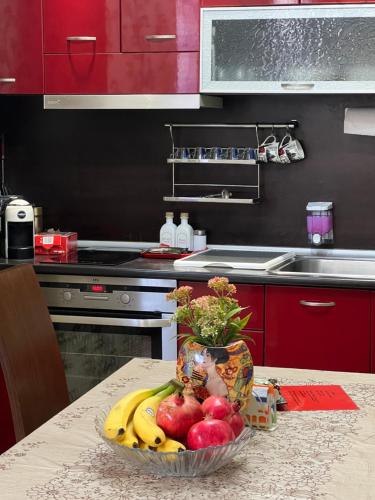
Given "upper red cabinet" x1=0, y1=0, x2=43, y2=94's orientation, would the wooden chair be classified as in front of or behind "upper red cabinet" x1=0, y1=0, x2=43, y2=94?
in front

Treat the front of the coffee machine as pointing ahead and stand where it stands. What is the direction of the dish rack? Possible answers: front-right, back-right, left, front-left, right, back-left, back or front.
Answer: left

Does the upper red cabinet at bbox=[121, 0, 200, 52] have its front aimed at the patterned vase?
yes

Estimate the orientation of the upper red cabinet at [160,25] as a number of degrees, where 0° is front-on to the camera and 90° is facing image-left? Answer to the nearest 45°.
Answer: approximately 0°

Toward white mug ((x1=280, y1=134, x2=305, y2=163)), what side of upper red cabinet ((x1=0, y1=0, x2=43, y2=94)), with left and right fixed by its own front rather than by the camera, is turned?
left

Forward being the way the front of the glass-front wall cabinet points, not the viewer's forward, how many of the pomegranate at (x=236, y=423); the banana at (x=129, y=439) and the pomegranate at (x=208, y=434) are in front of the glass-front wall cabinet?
3

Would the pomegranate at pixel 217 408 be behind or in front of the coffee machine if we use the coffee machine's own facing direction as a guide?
in front

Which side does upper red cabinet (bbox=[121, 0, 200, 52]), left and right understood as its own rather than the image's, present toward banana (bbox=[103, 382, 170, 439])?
front

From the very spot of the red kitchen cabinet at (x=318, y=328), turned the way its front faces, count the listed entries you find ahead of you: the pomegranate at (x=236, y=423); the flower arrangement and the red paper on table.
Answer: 3

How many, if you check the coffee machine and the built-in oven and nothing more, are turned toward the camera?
2

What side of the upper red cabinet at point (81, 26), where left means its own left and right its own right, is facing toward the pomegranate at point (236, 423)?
front

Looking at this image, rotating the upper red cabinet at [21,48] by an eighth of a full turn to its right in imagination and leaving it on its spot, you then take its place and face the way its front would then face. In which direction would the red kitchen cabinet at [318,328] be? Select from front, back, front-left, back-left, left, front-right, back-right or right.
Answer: left

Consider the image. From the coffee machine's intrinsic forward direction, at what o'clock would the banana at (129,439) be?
The banana is roughly at 12 o'clock from the coffee machine.
